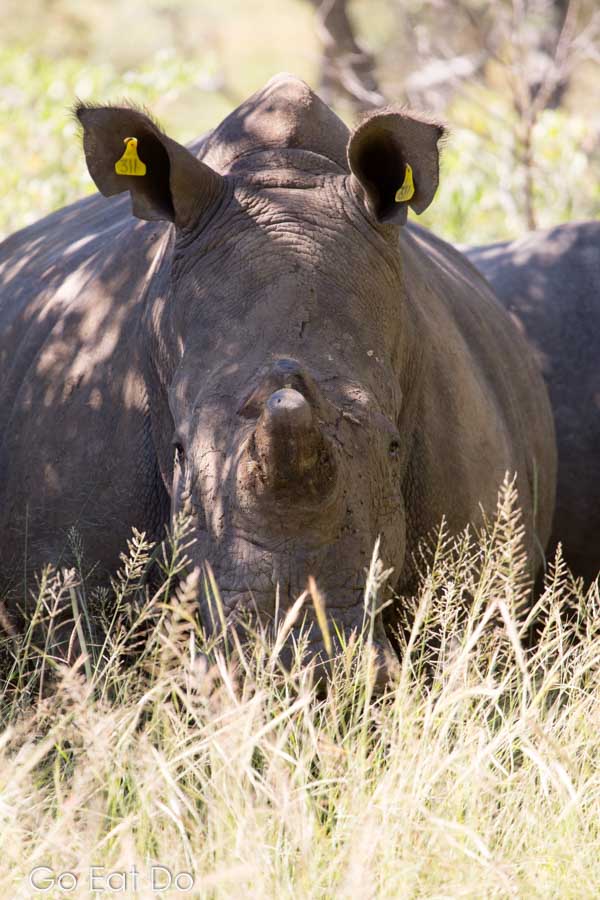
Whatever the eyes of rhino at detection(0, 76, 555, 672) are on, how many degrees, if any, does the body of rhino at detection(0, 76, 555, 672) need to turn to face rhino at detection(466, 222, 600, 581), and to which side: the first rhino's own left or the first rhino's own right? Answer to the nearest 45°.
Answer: approximately 135° to the first rhino's own left

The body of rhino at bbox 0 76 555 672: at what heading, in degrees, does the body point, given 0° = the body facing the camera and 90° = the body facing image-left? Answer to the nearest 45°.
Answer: approximately 0°
